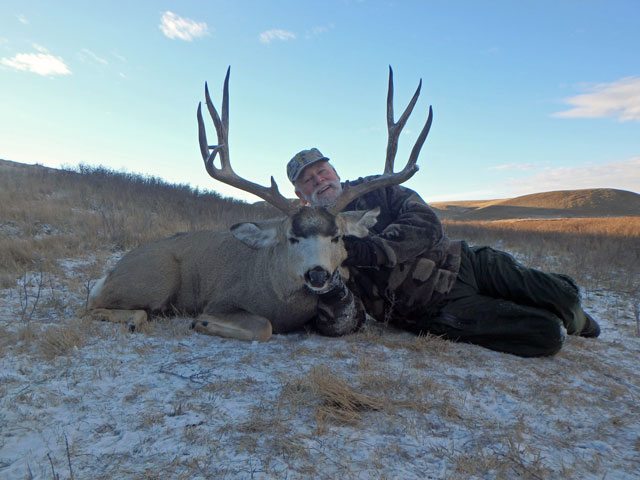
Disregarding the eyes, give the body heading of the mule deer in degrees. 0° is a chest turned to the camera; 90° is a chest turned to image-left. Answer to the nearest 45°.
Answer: approximately 315°

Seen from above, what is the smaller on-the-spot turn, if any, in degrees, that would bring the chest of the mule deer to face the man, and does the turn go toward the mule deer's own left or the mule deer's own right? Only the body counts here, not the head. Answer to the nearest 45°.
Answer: approximately 45° to the mule deer's own left
